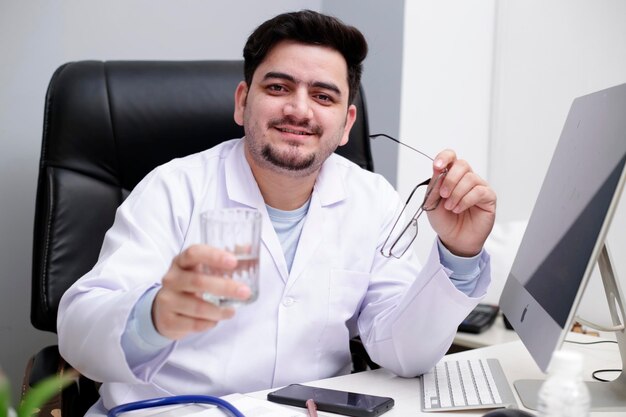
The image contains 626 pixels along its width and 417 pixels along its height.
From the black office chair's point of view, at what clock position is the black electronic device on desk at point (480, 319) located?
The black electronic device on desk is roughly at 9 o'clock from the black office chair.

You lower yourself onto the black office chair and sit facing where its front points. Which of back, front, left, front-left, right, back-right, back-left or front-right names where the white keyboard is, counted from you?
front-left

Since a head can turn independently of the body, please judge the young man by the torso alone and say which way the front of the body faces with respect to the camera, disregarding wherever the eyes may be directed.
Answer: toward the camera

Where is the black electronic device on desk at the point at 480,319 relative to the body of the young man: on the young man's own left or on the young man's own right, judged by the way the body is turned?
on the young man's own left

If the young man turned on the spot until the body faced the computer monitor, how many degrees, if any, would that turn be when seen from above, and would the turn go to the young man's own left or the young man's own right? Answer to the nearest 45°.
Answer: approximately 45° to the young man's own left

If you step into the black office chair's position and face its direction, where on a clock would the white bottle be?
The white bottle is roughly at 11 o'clock from the black office chair.

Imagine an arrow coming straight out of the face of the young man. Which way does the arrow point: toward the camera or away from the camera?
toward the camera

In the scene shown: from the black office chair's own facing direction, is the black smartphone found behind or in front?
in front
